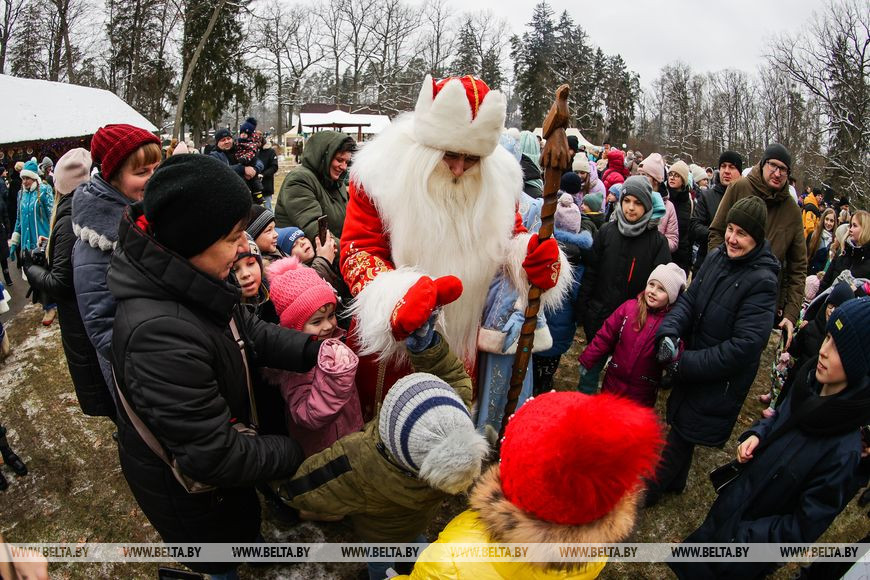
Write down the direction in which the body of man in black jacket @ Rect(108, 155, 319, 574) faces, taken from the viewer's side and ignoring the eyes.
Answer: to the viewer's right

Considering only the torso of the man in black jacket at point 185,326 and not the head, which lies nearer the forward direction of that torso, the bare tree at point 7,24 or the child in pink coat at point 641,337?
the child in pink coat

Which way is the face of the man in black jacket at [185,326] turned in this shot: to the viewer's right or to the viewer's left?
to the viewer's right

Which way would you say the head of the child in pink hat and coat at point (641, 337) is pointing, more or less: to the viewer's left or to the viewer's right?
to the viewer's left

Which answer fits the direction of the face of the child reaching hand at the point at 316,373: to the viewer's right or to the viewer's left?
to the viewer's right

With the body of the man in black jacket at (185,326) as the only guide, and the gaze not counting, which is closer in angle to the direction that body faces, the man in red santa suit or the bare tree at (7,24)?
the man in red santa suit

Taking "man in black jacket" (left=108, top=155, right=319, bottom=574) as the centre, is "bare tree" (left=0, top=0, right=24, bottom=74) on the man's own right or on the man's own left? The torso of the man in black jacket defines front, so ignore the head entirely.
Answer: on the man's own left
